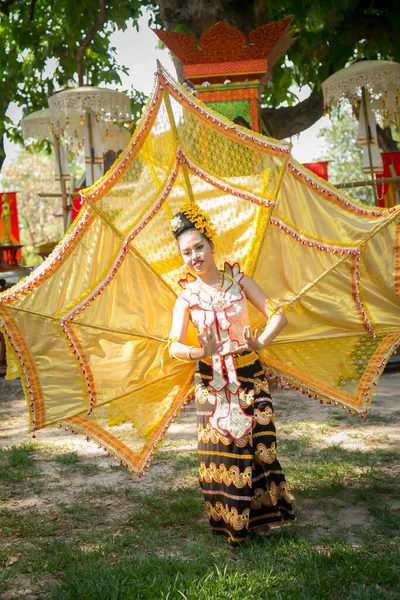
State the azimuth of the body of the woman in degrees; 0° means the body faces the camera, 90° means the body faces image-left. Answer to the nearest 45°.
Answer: approximately 0°

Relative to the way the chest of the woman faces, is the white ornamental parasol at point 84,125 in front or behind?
behind

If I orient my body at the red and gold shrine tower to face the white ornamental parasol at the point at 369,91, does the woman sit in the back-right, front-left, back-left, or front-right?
back-right

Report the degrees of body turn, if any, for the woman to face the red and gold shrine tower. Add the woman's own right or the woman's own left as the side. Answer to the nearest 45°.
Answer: approximately 180°

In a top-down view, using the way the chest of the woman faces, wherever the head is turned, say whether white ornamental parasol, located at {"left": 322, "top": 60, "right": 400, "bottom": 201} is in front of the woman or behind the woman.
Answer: behind
